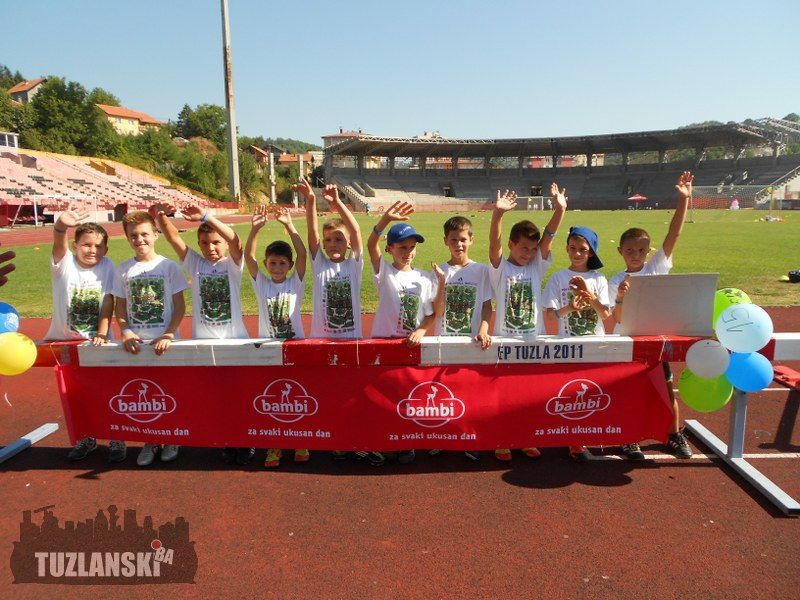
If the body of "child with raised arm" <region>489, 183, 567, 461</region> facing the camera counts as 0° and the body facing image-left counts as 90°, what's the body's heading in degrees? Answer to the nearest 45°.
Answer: approximately 0°

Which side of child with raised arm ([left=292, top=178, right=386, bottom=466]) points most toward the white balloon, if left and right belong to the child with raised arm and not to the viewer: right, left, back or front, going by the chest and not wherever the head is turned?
left

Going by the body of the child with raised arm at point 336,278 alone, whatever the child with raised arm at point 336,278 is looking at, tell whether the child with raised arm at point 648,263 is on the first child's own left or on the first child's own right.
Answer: on the first child's own left

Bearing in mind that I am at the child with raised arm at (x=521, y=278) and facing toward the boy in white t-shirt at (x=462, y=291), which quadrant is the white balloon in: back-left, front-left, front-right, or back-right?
back-left

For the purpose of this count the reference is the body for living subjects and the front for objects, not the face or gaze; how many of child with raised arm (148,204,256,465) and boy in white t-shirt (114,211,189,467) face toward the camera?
2

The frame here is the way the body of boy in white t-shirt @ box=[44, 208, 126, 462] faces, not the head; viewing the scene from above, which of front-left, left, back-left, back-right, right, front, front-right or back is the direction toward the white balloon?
front-left

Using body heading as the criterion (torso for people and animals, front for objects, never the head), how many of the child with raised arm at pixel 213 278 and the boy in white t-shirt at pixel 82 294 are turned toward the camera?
2

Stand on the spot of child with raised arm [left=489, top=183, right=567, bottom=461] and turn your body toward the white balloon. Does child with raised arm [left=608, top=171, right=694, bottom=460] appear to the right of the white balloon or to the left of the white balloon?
left

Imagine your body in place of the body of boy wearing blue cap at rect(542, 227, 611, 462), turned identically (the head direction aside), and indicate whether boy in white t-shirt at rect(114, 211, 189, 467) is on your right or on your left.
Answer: on your right

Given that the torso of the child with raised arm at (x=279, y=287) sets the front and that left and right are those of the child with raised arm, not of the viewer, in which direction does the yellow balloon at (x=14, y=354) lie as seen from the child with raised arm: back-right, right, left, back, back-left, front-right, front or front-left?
right
